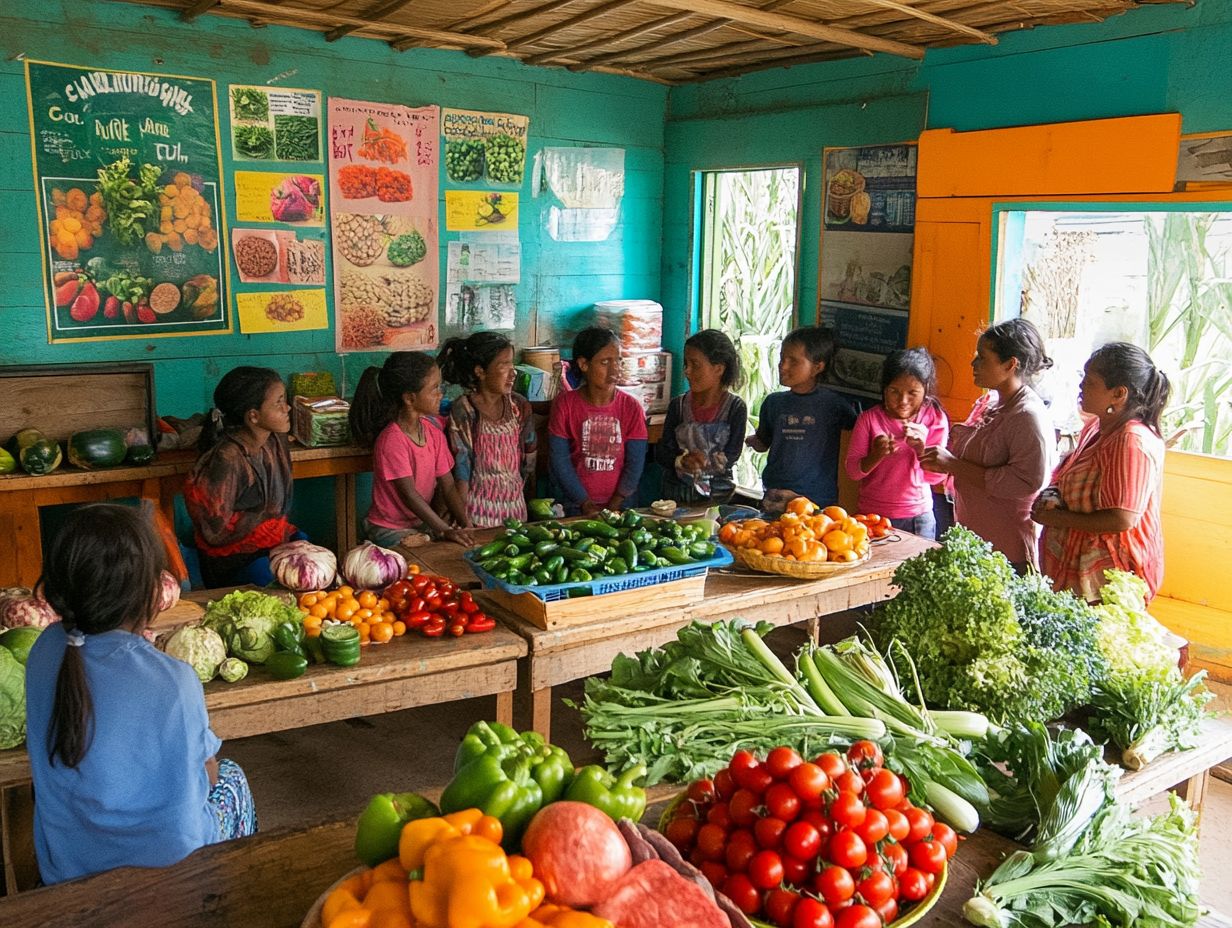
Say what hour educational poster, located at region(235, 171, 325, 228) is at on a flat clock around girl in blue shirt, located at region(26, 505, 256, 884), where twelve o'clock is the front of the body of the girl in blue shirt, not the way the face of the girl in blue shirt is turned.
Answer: The educational poster is roughly at 11 o'clock from the girl in blue shirt.

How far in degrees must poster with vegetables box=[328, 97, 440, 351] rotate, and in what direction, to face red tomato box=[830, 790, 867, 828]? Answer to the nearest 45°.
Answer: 0° — it already faces it

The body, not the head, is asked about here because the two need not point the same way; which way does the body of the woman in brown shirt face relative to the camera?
to the viewer's left

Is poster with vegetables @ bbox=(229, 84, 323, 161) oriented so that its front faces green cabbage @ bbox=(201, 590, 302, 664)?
yes

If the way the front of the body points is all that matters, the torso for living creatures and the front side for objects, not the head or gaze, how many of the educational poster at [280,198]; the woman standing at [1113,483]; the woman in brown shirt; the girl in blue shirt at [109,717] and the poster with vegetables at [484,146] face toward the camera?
2

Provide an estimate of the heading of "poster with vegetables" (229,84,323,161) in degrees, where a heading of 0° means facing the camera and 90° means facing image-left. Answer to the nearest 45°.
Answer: approximately 0°

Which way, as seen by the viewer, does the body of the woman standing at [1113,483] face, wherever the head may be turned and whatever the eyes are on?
to the viewer's left

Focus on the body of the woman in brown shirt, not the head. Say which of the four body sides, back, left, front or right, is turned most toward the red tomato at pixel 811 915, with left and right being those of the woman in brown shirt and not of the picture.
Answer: left
